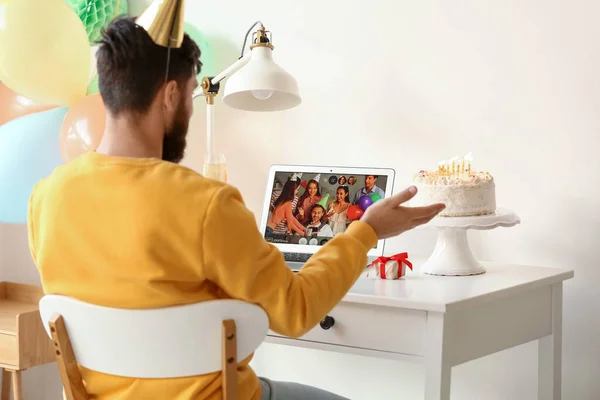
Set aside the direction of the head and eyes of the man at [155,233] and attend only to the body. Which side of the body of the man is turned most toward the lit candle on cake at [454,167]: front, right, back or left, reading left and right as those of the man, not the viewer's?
front

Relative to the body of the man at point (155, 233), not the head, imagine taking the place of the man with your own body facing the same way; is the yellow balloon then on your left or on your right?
on your left

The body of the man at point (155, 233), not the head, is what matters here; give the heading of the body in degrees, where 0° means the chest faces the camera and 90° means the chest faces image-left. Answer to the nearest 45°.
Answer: approximately 225°

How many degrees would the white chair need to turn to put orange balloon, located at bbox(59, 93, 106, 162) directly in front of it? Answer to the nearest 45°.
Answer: approximately 45° to its left

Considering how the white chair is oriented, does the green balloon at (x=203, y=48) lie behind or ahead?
ahead

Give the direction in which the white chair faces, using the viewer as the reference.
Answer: facing away from the viewer and to the right of the viewer

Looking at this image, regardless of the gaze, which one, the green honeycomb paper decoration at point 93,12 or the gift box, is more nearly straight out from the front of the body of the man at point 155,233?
the gift box

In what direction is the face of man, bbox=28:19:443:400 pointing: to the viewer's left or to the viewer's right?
to the viewer's right
